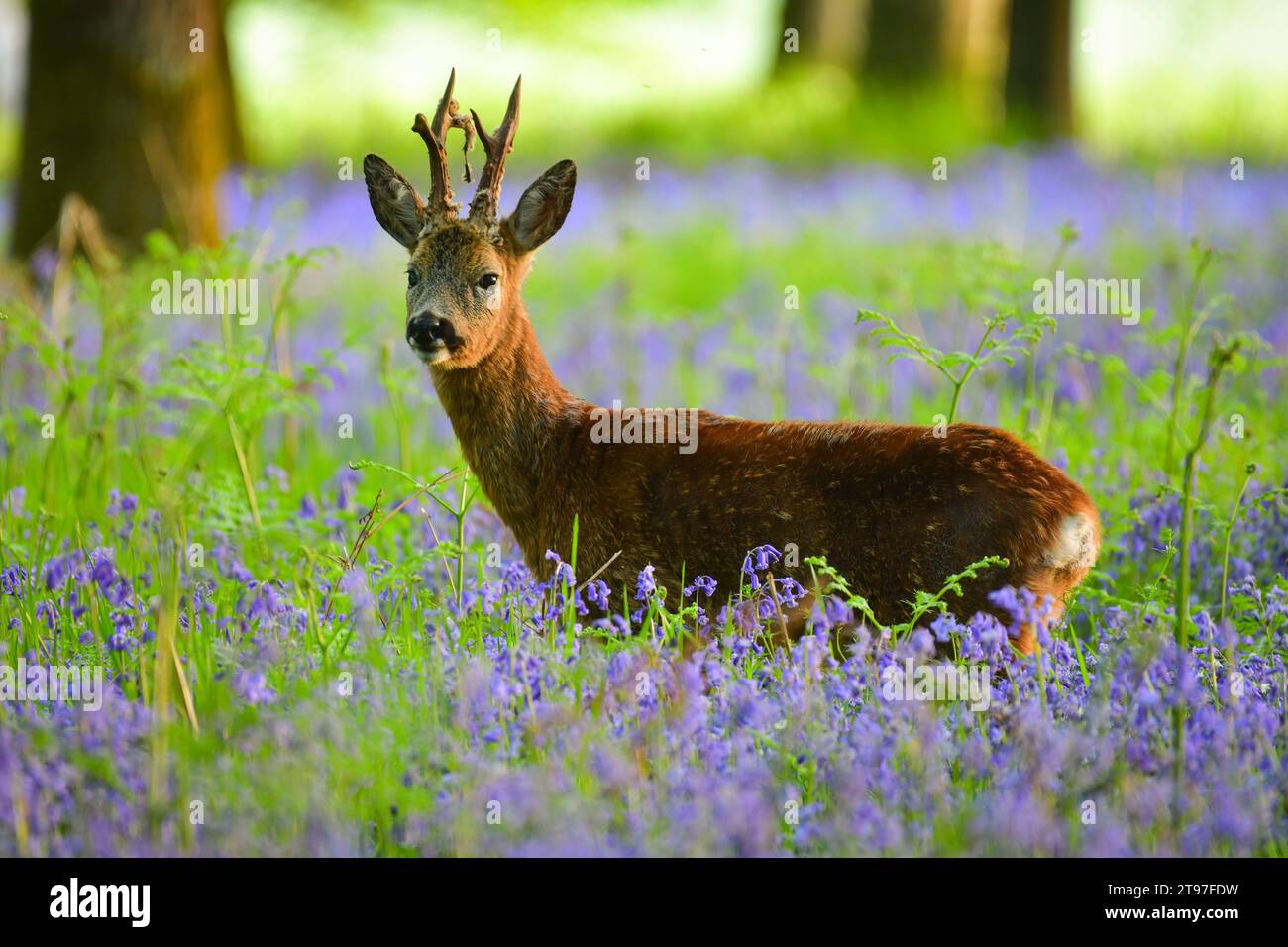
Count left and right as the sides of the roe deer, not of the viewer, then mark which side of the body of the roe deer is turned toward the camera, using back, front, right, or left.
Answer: left

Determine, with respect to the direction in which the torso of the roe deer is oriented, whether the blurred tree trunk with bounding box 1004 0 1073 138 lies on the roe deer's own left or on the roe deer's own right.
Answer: on the roe deer's own right

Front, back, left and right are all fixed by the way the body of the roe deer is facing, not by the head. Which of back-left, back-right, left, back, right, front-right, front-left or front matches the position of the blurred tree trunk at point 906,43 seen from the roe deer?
right

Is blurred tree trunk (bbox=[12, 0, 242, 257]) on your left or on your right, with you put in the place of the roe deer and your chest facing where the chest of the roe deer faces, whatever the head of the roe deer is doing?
on your right

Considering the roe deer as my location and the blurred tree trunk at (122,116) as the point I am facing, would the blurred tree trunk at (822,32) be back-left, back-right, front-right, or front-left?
front-right

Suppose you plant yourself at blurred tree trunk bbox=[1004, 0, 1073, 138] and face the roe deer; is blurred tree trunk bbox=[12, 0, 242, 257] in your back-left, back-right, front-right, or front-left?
front-right

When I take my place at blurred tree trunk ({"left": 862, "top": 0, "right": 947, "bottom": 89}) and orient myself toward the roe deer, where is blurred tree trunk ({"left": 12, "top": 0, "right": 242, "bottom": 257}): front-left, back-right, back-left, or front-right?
front-right

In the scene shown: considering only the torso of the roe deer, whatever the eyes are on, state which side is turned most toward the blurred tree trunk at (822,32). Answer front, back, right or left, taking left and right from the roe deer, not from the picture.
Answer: right
